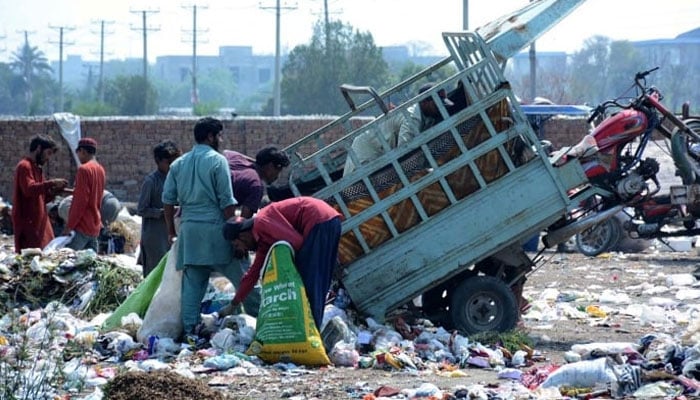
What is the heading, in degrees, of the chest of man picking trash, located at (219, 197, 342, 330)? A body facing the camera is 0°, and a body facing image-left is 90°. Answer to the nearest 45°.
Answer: approximately 90°

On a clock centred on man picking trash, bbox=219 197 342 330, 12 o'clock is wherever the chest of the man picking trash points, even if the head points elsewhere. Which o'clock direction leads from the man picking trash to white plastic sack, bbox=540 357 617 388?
The white plastic sack is roughly at 7 o'clock from the man picking trash.

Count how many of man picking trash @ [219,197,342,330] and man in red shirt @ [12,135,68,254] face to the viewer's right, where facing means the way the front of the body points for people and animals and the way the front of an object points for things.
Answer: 1

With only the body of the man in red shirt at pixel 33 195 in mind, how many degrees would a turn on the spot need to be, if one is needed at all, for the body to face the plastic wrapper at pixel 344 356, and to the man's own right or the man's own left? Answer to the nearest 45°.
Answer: approximately 45° to the man's own right

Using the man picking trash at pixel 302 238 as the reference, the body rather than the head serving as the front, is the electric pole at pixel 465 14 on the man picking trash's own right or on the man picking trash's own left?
on the man picking trash's own right

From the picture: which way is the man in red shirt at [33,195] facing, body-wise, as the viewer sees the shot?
to the viewer's right

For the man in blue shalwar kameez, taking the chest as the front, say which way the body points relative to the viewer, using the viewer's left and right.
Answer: facing away from the viewer and to the right of the viewer

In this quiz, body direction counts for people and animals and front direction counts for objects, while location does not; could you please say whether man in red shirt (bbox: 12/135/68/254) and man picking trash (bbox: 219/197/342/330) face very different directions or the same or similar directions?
very different directions

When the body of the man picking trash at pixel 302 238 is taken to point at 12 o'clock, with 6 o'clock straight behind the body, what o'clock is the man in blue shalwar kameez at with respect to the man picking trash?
The man in blue shalwar kameez is roughly at 1 o'clock from the man picking trash.

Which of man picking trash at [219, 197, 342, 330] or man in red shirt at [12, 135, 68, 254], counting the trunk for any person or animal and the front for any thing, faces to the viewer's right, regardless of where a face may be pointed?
the man in red shirt
